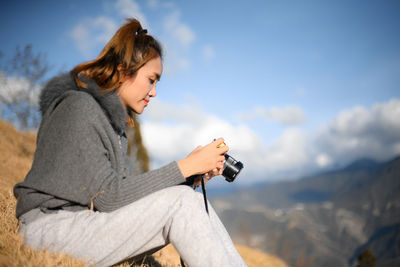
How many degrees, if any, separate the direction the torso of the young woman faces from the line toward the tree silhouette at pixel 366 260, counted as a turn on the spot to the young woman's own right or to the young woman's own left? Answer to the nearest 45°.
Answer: approximately 45° to the young woman's own left

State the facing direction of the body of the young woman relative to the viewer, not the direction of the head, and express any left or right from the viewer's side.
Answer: facing to the right of the viewer
